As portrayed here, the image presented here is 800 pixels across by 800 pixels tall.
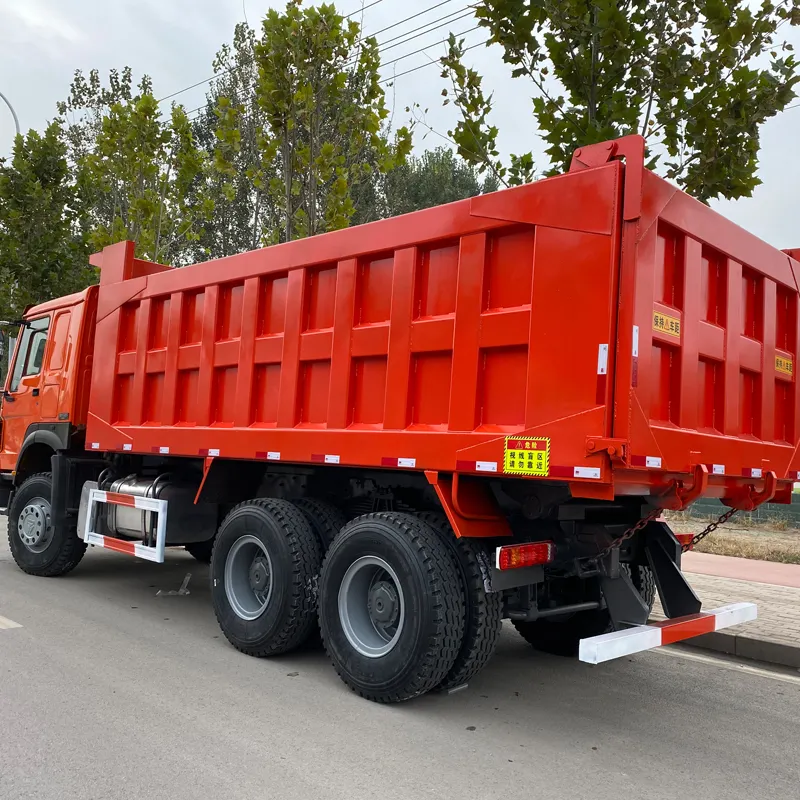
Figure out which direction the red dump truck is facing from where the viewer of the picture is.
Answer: facing away from the viewer and to the left of the viewer

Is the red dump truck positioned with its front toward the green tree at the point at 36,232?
yes

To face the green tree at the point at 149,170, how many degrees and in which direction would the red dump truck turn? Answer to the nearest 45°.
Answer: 0° — it already faces it

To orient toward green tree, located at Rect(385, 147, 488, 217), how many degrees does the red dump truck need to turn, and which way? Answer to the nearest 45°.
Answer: approximately 45° to its right

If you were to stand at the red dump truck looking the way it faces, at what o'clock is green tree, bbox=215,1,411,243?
The green tree is roughly at 1 o'clock from the red dump truck.
